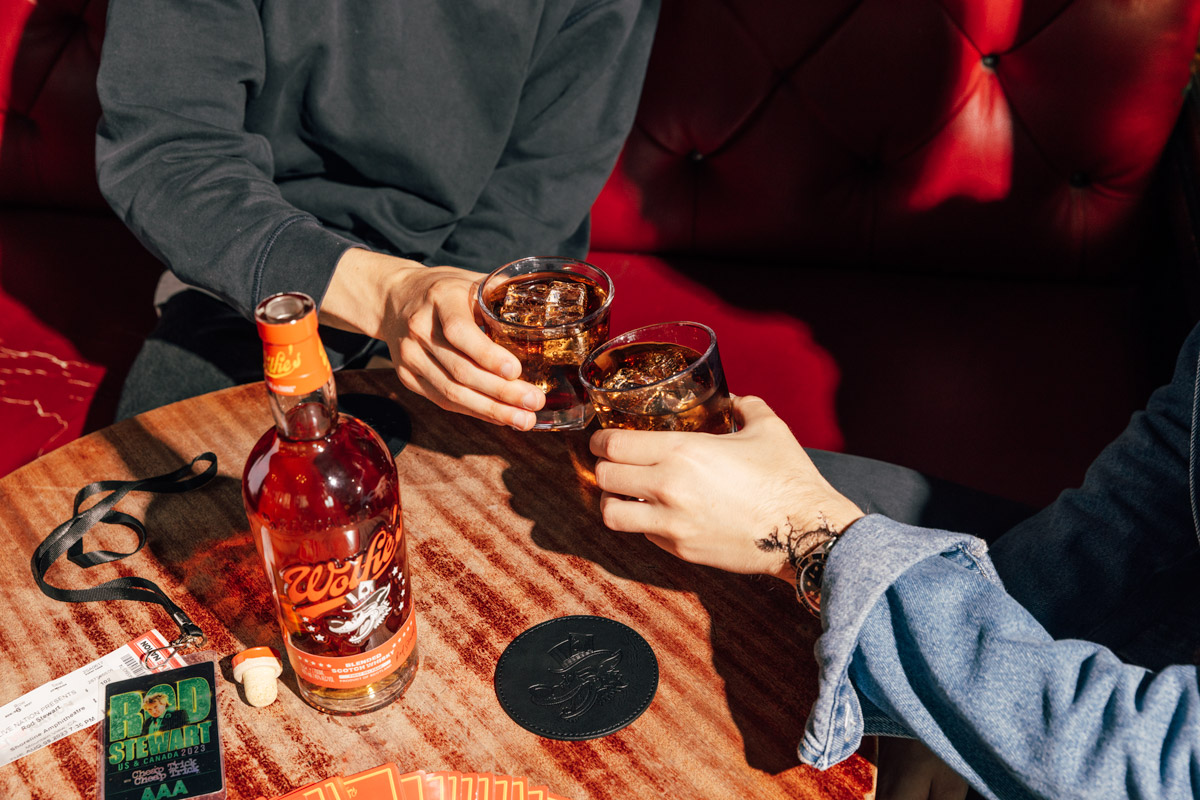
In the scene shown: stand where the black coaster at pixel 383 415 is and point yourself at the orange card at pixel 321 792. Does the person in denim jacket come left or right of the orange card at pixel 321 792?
left

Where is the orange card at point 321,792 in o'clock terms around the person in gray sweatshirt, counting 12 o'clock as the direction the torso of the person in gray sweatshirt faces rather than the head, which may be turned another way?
The orange card is roughly at 12 o'clock from the person in gray sweatshirt.

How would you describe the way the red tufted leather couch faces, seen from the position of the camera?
facing the viewer

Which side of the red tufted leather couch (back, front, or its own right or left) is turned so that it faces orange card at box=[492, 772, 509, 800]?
front

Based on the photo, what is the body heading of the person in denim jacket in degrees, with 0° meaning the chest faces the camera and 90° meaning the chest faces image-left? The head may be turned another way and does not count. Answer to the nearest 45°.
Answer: approximately 90°

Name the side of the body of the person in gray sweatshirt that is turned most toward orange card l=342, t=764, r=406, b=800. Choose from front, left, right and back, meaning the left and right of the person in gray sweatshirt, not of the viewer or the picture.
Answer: front

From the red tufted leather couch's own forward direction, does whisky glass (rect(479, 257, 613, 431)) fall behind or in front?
in front
